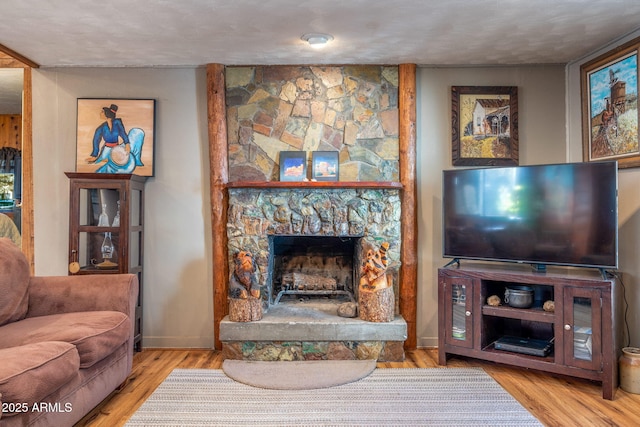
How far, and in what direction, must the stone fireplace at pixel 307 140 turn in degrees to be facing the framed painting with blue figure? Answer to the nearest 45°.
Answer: approximately 90° to its right

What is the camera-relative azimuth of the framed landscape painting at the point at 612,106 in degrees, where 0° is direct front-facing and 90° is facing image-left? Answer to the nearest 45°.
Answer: approximately 45°

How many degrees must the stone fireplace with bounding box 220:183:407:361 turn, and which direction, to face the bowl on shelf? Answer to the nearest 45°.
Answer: approximately 90° to its left

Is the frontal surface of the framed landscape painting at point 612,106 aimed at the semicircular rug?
yes

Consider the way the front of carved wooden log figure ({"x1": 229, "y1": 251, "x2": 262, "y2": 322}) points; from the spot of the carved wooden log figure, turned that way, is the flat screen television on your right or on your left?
on your left

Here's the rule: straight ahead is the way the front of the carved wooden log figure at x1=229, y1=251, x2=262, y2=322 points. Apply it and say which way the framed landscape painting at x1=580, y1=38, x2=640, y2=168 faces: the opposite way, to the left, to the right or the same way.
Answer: to the right

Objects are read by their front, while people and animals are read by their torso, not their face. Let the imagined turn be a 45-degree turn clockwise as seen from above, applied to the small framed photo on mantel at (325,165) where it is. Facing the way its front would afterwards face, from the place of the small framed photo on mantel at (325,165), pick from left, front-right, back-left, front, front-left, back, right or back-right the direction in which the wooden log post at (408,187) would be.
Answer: back-left

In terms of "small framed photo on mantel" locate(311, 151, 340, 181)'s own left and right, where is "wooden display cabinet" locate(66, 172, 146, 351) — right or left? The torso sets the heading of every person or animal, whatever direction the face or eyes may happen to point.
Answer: on its right
